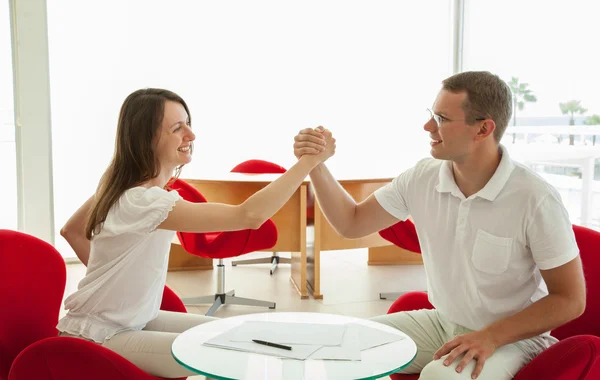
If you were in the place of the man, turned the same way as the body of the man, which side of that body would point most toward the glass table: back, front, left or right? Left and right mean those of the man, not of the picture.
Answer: front

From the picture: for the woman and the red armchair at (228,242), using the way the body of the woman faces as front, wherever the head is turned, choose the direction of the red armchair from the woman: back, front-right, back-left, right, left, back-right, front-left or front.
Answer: left

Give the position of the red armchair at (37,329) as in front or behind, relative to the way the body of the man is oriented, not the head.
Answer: in front

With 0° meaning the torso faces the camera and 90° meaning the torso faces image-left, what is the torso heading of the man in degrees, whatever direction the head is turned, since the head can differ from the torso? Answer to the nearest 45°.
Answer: approximately 45°

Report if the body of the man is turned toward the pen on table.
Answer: yes

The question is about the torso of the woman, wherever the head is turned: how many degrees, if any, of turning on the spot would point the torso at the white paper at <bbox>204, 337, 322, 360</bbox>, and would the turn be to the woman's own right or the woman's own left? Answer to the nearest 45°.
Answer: approximately 45° to the woman's own right

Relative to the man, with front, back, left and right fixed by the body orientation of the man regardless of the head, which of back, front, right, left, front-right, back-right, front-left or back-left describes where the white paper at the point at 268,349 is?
front

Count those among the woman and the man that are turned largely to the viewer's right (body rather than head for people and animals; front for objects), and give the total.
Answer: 1

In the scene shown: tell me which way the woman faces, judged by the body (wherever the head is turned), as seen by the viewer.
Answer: to the viewer's right

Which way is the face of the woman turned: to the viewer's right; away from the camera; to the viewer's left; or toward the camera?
to the viewer's right

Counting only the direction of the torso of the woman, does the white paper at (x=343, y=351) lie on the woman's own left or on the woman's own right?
on the woman's own right

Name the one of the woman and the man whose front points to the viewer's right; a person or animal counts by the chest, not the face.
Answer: the woman

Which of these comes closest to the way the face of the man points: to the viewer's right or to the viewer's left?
to the viewer's left

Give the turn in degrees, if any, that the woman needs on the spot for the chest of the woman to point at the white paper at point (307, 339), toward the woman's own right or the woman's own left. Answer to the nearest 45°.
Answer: approximately 45° to the woman's own right
